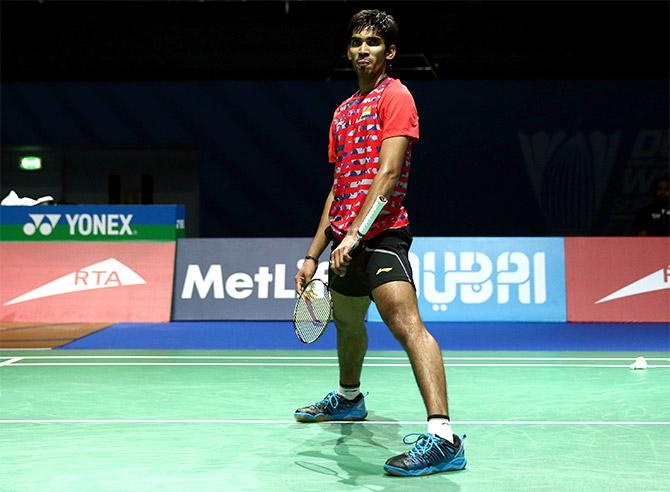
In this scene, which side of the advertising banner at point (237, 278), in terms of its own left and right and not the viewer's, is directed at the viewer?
front

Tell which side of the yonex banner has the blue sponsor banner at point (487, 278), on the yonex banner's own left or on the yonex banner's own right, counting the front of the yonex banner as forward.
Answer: on the yonex banner's own left

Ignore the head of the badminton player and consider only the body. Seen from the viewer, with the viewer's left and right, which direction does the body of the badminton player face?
facing the viewer and to the left of the viewer

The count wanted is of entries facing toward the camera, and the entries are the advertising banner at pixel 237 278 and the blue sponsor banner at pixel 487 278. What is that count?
2

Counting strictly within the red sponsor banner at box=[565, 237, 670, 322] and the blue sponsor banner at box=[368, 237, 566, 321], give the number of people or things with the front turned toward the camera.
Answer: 2

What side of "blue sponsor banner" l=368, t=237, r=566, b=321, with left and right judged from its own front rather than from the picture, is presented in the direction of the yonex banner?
right

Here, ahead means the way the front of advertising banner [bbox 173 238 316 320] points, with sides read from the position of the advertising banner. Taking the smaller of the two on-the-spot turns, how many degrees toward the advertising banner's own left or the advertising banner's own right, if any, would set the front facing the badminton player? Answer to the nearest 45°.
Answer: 0° — it already faces them

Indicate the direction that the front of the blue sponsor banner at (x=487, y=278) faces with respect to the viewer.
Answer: facing the viewer

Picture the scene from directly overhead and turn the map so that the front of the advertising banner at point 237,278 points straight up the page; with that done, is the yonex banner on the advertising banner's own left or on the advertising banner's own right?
on the advertising banner's own right

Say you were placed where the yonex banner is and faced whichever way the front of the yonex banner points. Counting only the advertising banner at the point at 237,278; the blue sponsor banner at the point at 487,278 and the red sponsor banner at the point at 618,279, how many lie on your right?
0

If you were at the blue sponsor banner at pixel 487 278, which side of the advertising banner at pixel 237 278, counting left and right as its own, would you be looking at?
left

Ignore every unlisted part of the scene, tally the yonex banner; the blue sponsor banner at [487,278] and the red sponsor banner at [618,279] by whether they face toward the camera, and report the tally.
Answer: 3
